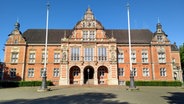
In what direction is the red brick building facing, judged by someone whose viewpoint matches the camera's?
facing the viewer
